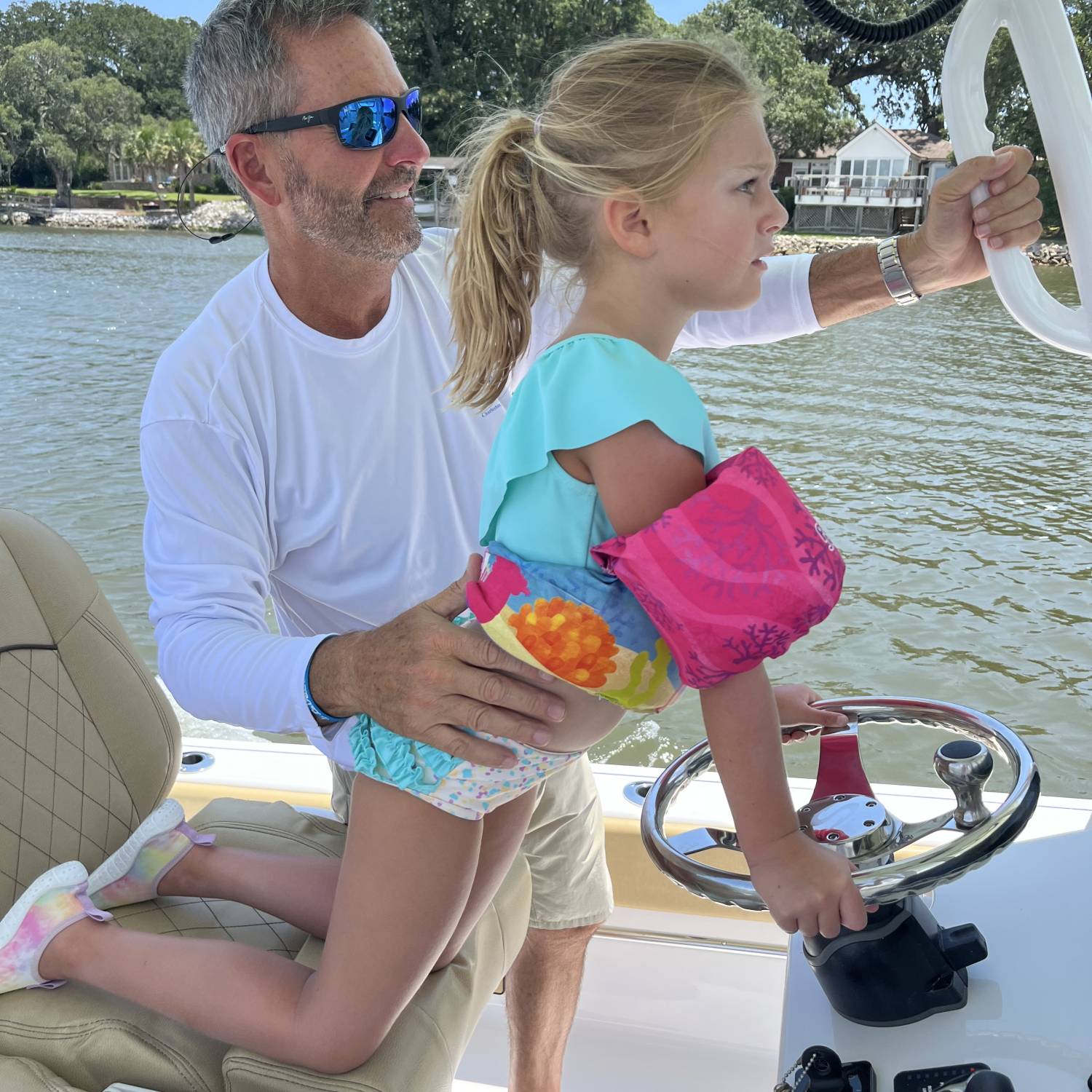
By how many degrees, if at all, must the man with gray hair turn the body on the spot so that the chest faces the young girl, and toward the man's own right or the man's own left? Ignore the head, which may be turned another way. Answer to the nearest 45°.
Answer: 0° — they already face them

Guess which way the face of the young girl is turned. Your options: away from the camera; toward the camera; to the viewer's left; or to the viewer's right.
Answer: to the viewer's right

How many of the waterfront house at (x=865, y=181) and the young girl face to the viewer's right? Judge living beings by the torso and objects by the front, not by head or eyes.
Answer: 1

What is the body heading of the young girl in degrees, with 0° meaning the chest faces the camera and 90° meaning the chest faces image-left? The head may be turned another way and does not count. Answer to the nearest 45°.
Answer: approximately 270°

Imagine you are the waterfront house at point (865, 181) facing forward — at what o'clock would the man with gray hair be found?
The man with gray hair is roughly at 12 o'clock from the waterfront house.

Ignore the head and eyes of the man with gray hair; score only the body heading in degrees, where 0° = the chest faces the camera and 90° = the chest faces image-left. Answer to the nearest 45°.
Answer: approximately 315°

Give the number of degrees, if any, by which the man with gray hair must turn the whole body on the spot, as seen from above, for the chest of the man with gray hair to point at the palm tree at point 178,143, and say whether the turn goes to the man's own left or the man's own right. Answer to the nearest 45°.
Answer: approximately 135° to the man's own left

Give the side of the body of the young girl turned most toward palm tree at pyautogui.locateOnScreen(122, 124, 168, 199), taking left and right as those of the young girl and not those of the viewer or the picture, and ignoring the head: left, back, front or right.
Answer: left

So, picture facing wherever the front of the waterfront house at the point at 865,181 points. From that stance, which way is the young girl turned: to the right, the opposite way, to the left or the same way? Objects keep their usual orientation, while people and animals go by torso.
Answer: to the left

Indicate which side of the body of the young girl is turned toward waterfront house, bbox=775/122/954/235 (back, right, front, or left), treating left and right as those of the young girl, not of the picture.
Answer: left

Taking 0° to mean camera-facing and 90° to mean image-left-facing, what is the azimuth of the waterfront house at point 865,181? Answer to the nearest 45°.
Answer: approximately 0°
